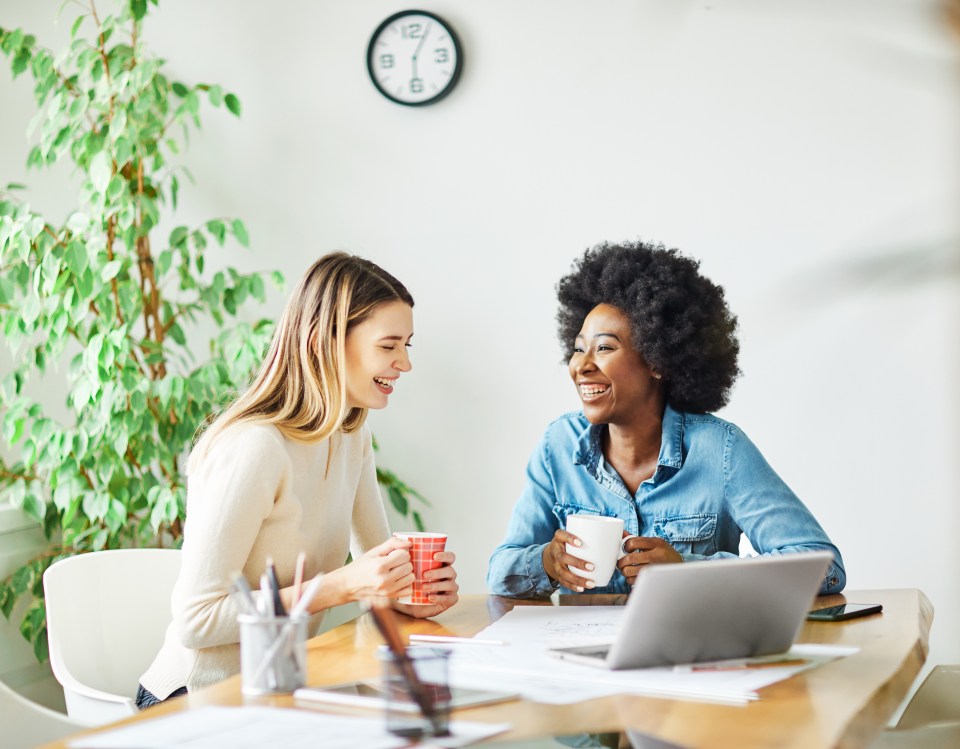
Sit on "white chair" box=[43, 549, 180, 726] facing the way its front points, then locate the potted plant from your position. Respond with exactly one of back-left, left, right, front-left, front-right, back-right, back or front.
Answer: back-left

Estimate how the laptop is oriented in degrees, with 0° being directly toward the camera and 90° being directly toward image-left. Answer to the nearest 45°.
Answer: approximately 135°

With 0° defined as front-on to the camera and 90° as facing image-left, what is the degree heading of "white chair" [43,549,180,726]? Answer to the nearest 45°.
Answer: approximately 315°

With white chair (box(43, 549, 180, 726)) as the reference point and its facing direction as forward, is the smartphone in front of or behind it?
in front

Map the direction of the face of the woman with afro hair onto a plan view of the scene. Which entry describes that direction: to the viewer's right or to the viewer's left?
to the viewer's left

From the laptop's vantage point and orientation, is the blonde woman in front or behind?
in front

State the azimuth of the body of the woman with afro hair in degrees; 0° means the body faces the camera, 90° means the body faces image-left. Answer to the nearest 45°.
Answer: approximately 45°

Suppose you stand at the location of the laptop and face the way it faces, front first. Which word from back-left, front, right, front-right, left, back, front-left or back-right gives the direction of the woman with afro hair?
front-right

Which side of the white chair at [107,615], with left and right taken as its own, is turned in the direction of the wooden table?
front
